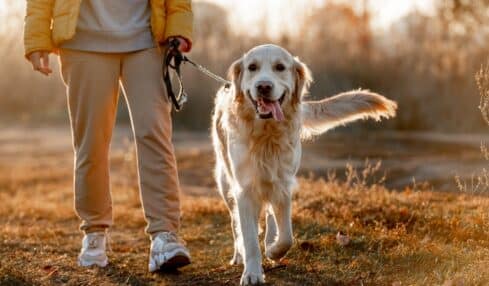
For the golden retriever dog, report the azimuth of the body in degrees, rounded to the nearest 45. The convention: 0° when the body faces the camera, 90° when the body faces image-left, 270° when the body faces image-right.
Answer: approximately 0°

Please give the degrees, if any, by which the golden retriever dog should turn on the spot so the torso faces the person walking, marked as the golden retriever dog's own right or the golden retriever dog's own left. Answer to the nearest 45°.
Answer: approximately 90° to the golden retriever dog's own right

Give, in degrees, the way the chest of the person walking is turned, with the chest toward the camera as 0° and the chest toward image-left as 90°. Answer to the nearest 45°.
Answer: approximately 0°

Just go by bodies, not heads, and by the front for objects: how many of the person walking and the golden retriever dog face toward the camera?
2

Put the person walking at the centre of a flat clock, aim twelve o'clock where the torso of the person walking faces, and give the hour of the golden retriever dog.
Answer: The golden retriever dog is roughly at 10 o'clock from the person walking.
